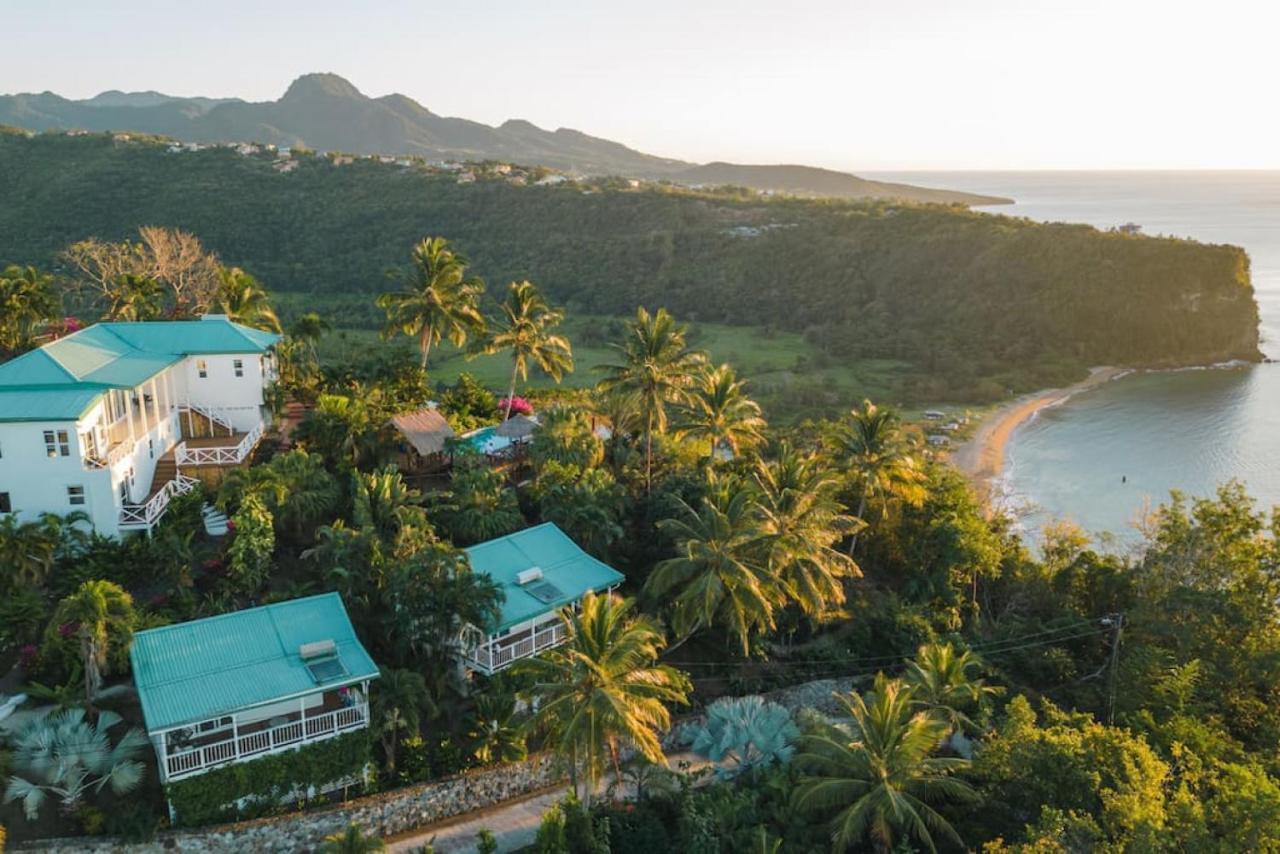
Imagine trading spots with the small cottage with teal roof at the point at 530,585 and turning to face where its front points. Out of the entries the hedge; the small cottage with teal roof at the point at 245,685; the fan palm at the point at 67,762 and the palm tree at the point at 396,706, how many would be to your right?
4

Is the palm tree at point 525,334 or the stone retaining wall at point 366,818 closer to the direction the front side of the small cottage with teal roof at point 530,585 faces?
the stone retaining wall

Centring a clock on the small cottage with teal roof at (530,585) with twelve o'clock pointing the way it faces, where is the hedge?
The hedge is roughly at 3 o'clock from the small cottage with teal roof.

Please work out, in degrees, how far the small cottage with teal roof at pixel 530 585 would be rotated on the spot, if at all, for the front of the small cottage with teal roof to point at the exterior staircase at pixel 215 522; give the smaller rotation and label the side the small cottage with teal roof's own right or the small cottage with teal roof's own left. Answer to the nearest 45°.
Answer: approximately 135° to the small cottage with teal roof's own right

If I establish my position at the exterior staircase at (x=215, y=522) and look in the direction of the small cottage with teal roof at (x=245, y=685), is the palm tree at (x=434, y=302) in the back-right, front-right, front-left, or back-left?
back-left

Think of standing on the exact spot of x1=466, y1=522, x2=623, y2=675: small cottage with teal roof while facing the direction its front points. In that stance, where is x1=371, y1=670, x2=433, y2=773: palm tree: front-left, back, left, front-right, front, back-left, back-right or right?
right

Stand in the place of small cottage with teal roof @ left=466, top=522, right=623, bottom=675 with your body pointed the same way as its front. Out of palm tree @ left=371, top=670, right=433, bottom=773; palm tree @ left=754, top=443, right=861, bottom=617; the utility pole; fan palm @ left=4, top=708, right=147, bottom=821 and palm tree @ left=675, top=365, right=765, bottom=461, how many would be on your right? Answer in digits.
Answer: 2

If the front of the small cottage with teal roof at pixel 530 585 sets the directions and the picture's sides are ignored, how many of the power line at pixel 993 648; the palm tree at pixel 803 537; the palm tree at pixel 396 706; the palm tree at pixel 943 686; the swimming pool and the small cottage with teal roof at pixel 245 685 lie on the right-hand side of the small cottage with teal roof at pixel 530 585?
2

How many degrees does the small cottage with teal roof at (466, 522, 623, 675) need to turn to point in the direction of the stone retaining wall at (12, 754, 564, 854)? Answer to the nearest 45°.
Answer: approximately 90° to its right

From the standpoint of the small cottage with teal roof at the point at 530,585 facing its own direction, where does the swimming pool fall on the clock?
The swimming pool is roughly at 7 o'clock from the small cottage with teal roof.

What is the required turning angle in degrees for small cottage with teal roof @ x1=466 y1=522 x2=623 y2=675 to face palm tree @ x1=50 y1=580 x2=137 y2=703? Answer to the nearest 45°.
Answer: approximately 90° to its right

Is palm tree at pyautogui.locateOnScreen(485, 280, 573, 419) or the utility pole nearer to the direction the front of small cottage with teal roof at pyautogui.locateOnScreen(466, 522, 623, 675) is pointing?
the utility pole

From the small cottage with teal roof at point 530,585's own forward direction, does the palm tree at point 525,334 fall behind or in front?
behind

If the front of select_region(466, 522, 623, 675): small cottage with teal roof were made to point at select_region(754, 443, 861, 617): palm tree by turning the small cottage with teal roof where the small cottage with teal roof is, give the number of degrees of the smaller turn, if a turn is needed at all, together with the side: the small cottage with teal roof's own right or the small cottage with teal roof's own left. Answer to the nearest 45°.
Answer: approximately 45° to the small cottage with teal roof's own left
